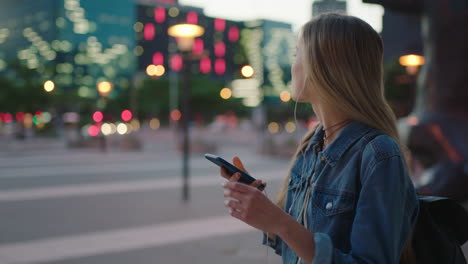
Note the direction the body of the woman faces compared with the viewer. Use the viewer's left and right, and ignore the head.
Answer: facing the viewer and to the left of the viewer

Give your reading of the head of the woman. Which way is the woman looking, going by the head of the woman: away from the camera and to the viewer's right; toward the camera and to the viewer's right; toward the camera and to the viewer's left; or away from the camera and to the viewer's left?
away from the camera and to the viewer's left
